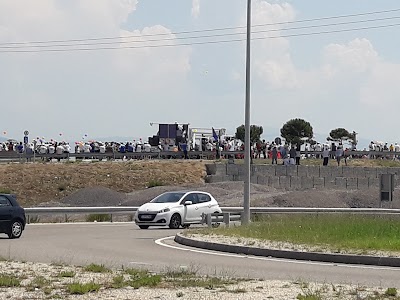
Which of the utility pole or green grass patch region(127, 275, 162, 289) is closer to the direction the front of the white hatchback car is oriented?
the green grass patch

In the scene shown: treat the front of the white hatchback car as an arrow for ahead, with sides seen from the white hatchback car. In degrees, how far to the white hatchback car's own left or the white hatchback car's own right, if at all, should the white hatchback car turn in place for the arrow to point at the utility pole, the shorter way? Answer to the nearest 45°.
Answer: approximately 90° to the white hatchback car's own left

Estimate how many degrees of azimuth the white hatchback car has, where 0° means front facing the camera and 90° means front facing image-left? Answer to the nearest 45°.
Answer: approximately 45°

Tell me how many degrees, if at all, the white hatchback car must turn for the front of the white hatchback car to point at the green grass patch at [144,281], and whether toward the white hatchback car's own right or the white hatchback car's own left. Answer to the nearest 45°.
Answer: approximately 45° to the white hatchback car's own left

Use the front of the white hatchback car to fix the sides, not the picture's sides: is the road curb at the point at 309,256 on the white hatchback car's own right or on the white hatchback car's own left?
on the white hatchback car's own left

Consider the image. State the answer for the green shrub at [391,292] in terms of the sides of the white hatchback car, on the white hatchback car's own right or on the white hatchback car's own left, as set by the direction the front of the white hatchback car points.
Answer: on the white hatchback car's own left
